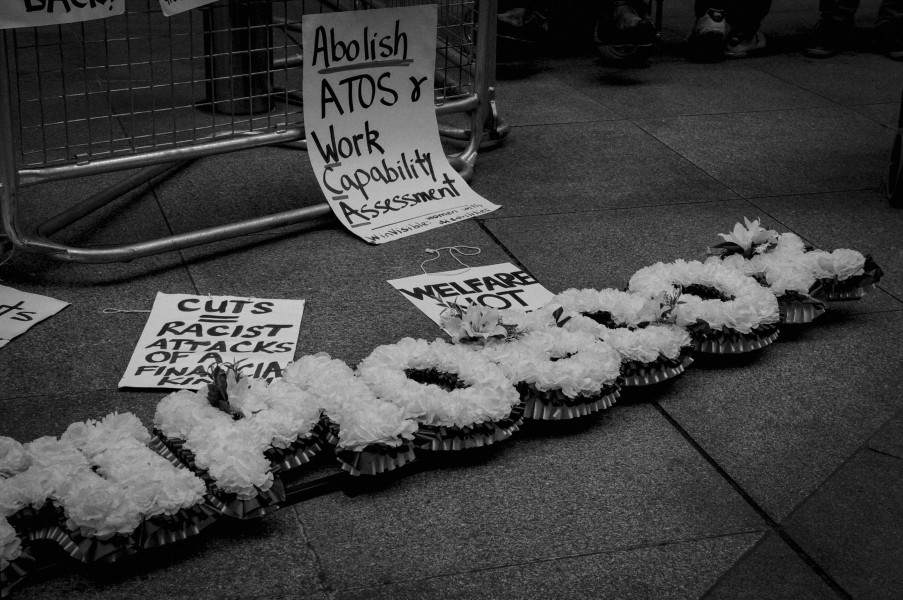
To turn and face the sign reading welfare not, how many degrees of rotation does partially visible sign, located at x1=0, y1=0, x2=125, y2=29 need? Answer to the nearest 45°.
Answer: approximately 90° to its left

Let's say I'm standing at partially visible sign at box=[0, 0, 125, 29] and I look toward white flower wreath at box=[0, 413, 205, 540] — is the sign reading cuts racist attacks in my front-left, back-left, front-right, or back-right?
front-left

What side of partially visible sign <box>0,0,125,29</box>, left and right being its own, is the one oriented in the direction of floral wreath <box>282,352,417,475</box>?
front

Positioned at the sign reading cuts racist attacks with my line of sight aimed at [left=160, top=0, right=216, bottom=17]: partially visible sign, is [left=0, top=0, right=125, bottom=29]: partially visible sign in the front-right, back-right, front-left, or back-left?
front-left

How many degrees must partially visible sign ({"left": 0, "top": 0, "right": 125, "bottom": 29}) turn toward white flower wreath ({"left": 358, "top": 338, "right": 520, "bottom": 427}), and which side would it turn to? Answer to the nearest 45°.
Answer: approximately 45° to its left

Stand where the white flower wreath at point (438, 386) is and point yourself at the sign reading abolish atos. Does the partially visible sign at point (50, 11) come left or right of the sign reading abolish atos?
left

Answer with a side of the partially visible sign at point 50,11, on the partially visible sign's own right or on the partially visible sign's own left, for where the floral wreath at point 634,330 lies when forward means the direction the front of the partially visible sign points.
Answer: on the partially visible sign's own left

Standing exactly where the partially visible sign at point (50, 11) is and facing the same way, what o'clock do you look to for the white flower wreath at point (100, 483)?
The white flower wreath is roughly at 12 o'clock from the partially visible sign.

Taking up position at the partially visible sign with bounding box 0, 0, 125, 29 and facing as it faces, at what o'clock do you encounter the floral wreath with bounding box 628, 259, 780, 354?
The floral wreath is roughly at 10 o'clock from the partially visible sign.

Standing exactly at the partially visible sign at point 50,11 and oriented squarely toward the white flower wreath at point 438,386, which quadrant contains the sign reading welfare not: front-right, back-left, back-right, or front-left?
front-left

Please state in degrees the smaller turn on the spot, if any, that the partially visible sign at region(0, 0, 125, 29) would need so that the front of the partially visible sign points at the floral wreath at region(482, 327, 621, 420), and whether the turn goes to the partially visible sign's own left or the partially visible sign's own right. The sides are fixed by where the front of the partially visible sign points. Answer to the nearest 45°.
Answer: approximately 45° to the partially visible sign's own left

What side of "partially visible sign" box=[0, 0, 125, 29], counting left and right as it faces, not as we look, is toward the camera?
front
